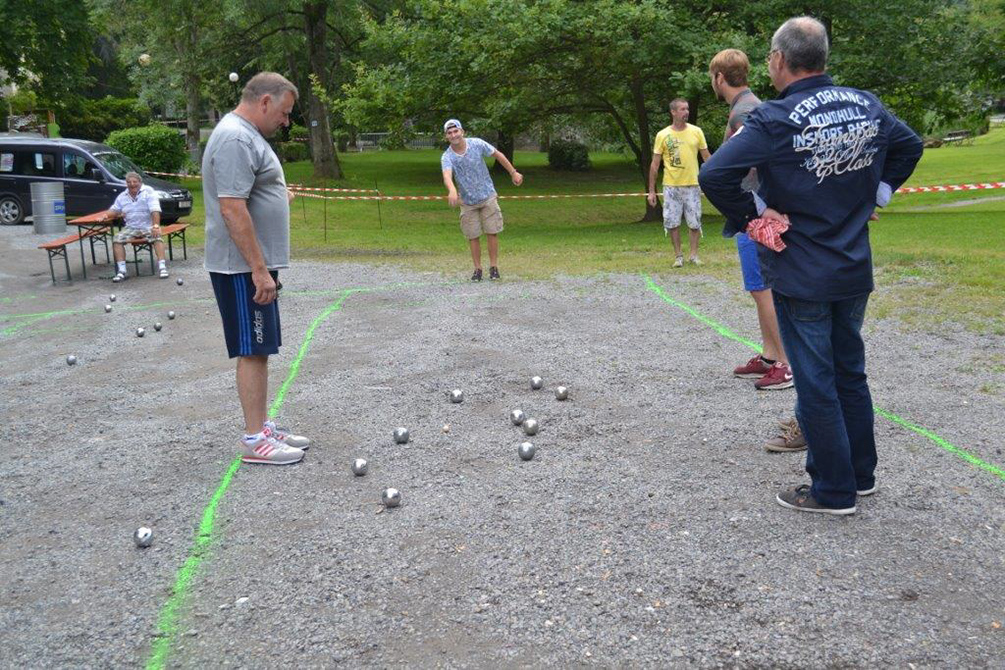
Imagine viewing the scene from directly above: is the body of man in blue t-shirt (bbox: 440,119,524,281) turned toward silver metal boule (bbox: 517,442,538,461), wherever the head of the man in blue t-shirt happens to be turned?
yes

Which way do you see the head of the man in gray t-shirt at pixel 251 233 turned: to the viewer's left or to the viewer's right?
to the viewer's right

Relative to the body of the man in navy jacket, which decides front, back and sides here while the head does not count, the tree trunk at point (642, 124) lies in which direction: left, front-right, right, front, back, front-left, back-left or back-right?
front-right

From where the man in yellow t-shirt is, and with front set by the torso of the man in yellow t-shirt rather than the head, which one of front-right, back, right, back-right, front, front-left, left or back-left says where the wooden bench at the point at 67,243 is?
right

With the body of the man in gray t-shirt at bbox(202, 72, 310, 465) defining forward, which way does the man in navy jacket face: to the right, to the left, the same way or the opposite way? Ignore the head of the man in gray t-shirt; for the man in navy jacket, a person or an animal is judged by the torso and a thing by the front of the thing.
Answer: to the left

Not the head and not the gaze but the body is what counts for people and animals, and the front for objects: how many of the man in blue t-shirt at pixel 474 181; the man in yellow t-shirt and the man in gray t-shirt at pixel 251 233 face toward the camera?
2

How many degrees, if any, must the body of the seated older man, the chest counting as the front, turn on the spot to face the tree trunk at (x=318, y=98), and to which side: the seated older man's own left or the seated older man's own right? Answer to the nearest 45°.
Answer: approximately 180°

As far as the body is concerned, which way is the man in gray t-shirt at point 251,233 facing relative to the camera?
to the viewer's right

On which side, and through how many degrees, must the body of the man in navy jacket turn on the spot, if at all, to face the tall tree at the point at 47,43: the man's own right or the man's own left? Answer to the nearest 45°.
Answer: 0° — they already face it

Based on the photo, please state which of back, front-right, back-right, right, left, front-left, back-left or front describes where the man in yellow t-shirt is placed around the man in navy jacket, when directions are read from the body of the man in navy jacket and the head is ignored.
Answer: front-right

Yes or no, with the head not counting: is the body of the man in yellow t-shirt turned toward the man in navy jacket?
yes

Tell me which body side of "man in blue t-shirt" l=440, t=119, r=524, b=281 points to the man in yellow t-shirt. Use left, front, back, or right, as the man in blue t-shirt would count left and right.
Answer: left

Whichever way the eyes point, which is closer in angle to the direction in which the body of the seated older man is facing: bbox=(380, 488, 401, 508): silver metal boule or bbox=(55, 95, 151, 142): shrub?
the silver metal boule
